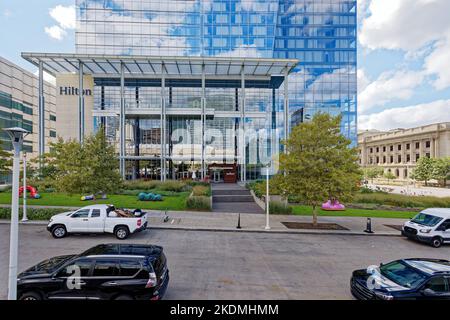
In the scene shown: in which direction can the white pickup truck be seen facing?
to the viewer's left

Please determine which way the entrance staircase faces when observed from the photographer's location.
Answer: facing the viewer

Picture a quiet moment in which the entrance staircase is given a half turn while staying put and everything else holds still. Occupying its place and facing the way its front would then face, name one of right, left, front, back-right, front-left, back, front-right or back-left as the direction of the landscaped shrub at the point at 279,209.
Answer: back-right

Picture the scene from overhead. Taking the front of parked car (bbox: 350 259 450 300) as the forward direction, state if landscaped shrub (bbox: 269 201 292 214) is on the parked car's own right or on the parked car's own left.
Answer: on the parked car's own right

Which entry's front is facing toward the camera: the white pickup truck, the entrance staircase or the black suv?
the entrance staircase

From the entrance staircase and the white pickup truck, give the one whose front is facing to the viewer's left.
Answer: the white pickup truck

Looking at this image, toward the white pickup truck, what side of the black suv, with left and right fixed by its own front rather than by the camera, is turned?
right

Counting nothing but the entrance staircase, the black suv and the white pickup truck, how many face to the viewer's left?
2

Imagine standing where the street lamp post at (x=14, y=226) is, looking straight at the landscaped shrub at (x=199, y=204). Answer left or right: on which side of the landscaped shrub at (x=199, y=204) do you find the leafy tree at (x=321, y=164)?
right

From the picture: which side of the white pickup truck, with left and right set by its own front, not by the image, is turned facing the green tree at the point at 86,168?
right

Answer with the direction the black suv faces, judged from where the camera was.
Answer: facing to the left of the viewer

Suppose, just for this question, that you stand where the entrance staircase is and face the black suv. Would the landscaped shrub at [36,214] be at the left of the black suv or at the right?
right

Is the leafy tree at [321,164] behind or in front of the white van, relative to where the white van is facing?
in front

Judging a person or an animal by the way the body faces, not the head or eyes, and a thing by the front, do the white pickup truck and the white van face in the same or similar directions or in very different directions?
same or similar directions

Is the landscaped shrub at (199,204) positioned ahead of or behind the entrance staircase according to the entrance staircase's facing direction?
ahead

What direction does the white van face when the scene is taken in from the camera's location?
facing the viewer and to the left of the viewer

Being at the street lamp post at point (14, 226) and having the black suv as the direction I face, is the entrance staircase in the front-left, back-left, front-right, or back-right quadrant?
front-left

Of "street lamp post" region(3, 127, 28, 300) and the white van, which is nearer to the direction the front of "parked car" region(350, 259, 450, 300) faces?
the street lamp post
